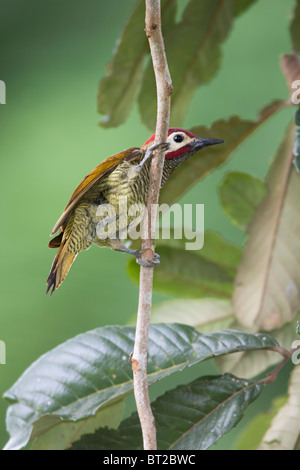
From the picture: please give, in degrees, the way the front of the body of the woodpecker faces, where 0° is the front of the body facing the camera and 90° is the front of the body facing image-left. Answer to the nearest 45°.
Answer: approximately 270°
